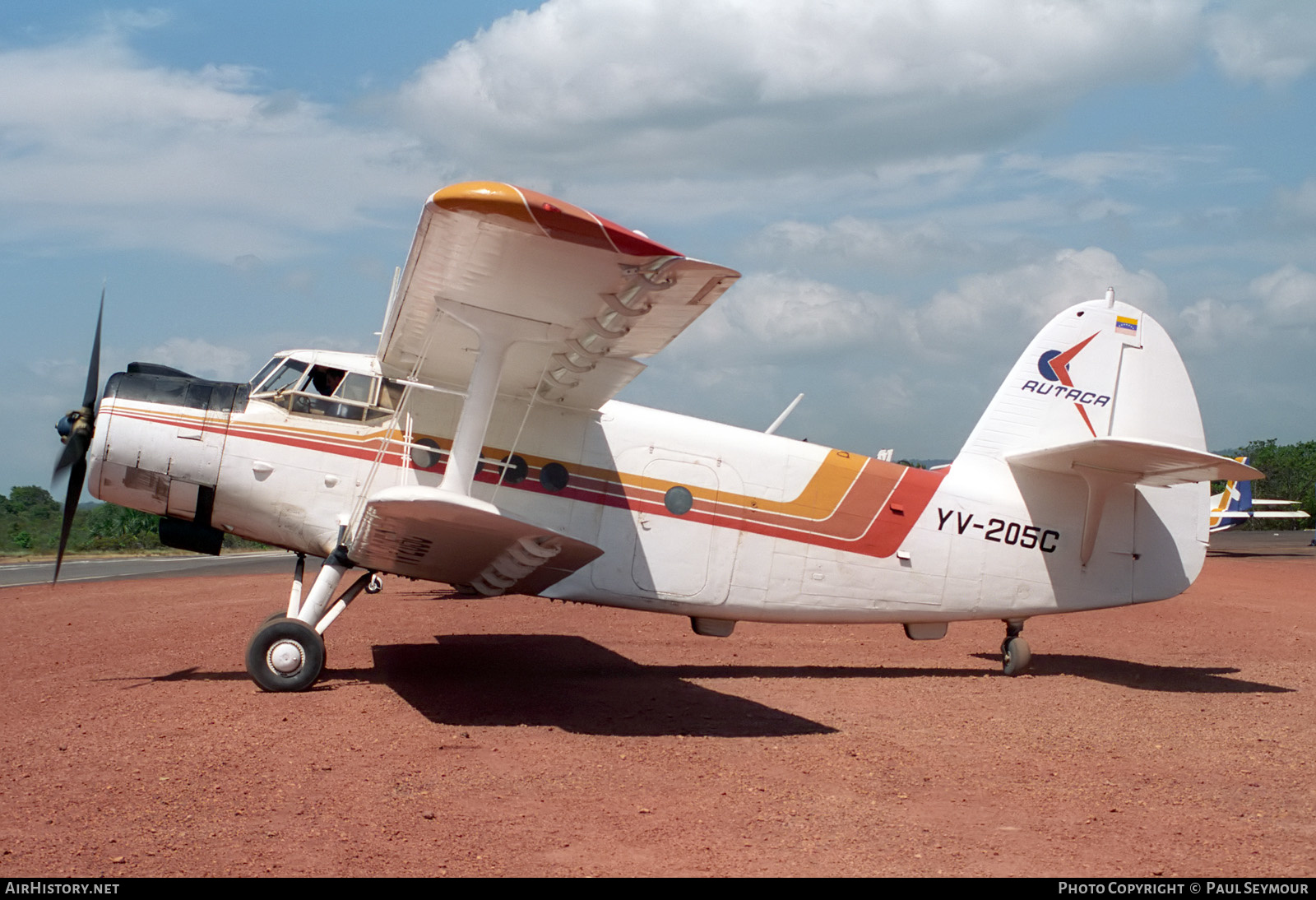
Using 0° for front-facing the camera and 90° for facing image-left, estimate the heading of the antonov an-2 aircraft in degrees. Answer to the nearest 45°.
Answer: approximately 90°
